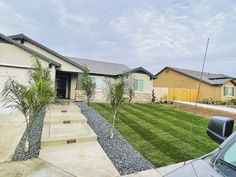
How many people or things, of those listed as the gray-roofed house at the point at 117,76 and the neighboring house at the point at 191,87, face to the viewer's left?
0

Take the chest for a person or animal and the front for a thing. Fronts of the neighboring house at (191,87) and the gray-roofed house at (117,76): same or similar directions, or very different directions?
same or similar directions

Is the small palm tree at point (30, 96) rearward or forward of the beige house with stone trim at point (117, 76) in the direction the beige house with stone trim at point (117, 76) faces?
forward

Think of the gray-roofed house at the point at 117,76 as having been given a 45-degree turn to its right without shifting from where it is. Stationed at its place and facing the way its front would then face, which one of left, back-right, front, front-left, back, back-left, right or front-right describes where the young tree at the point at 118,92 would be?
front-left

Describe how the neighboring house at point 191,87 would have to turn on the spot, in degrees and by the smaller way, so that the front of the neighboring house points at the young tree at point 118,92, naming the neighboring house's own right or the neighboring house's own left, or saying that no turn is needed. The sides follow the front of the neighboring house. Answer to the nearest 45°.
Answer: approximately 45° to the neighboring house's own right

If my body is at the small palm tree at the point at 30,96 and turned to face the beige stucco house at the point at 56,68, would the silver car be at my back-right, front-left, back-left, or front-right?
back-right

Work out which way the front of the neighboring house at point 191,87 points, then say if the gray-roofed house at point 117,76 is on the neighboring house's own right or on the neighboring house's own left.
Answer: on the neighboring house's own right

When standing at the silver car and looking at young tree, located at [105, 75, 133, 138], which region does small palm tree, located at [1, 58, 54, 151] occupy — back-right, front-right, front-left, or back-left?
front-left

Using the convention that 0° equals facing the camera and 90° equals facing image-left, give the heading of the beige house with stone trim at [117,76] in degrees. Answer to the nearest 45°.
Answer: approximately 0°

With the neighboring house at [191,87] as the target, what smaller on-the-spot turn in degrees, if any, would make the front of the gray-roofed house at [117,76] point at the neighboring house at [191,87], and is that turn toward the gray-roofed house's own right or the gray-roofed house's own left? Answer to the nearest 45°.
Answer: approximately 135° to the gray-roofed house's own left

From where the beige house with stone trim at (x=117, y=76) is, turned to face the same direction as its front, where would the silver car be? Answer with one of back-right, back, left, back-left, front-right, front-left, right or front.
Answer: front
